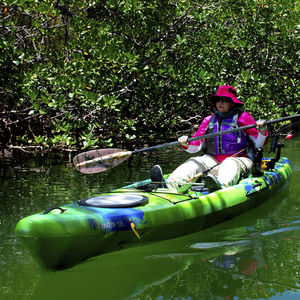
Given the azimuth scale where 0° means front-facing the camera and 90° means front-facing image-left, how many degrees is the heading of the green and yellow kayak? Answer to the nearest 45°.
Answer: approximately 45°
